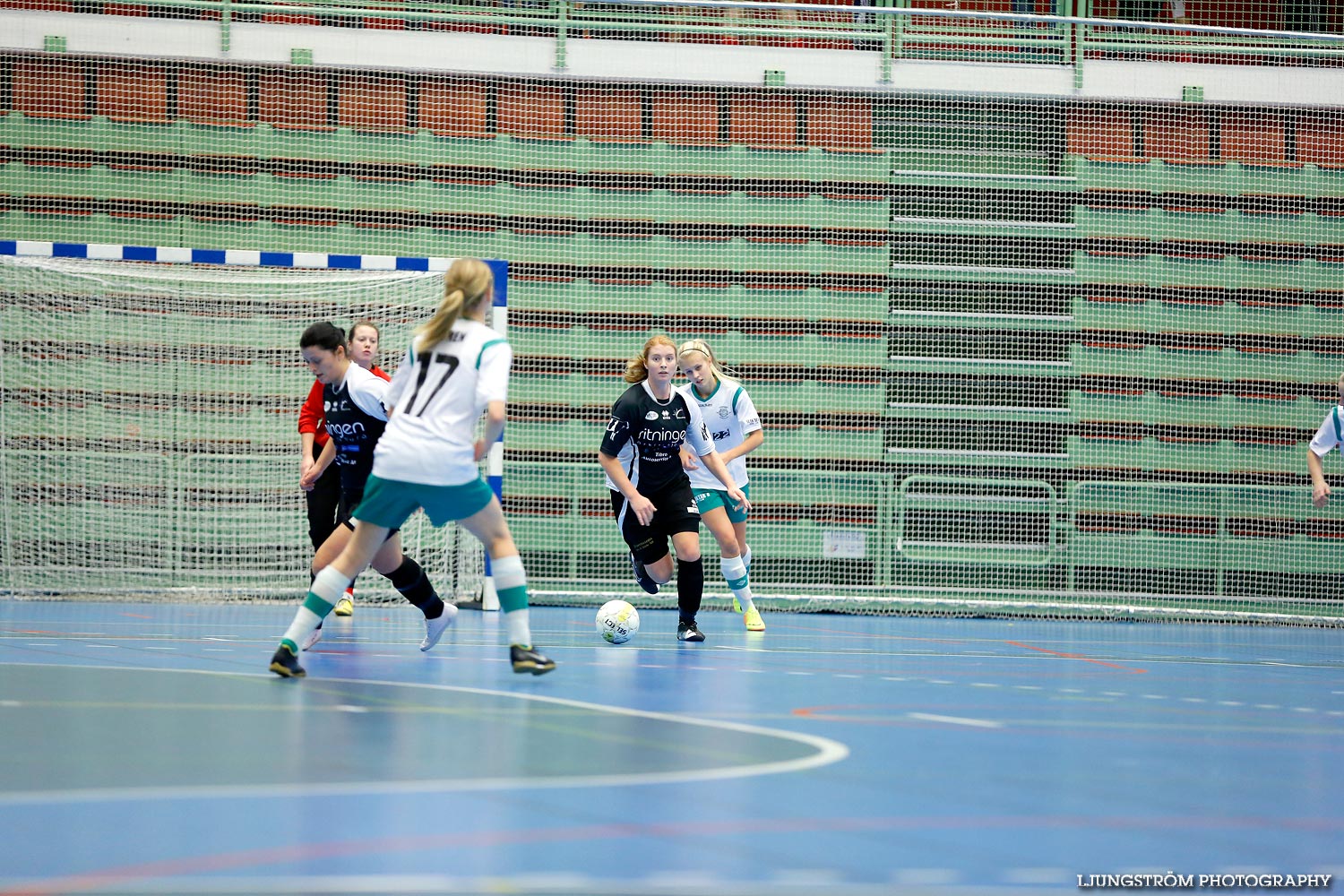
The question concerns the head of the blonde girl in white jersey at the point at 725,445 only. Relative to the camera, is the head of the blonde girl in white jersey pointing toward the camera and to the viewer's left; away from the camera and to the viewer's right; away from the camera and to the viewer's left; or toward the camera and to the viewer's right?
toward the camera and to the viewer's left

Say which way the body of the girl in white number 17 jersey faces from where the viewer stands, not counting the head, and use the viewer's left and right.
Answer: facing away from the viewer and to the right of the viewer

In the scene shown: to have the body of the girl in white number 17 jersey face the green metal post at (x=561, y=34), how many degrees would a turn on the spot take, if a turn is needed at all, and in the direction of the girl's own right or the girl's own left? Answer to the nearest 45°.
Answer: approximately 45° to the girl's own left

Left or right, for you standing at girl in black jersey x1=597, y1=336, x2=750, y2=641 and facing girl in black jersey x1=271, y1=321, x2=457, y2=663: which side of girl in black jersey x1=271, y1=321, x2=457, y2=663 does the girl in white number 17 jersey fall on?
left
